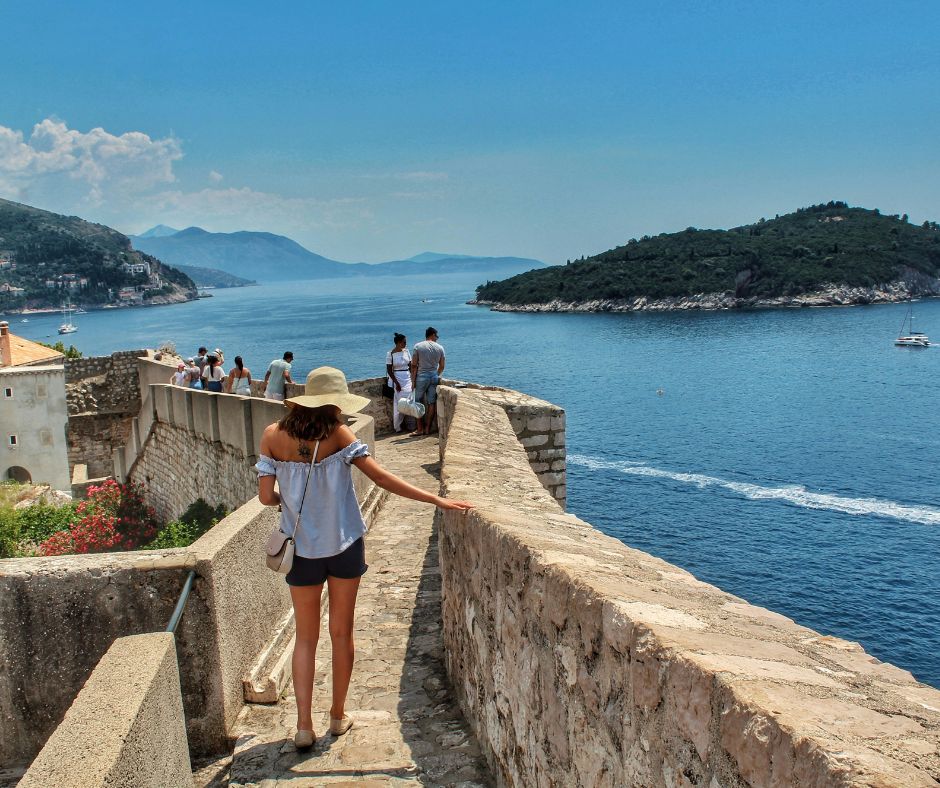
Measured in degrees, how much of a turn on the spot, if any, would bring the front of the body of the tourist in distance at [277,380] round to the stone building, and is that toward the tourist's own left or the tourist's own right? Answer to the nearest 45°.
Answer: approximately 90° to the tourist's own left

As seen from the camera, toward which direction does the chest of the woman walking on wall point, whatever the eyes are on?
away from the camera

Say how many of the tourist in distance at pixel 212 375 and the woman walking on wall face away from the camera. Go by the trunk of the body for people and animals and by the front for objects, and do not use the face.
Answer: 2

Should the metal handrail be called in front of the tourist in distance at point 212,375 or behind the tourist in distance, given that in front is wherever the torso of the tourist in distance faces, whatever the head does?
behind

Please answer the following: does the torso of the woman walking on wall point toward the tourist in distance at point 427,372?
yes

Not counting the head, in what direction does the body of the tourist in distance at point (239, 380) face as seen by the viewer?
away from the camera

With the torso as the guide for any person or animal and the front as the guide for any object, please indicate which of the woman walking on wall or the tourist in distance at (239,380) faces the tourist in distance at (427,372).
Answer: the woman walking on wall

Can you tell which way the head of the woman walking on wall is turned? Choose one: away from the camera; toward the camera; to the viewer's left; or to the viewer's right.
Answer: away from the camera

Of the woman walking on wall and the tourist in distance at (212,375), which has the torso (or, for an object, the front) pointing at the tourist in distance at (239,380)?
the woman walking on wall

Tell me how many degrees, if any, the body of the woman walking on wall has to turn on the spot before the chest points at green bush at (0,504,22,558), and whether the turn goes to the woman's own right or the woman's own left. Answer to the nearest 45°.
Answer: approximately 45° to the woman's own left
